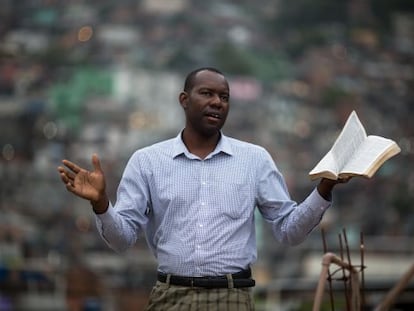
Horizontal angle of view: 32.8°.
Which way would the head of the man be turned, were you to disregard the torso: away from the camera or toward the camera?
toward the camera

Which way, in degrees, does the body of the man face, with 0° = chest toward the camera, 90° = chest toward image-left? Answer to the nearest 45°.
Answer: approximately 0°
